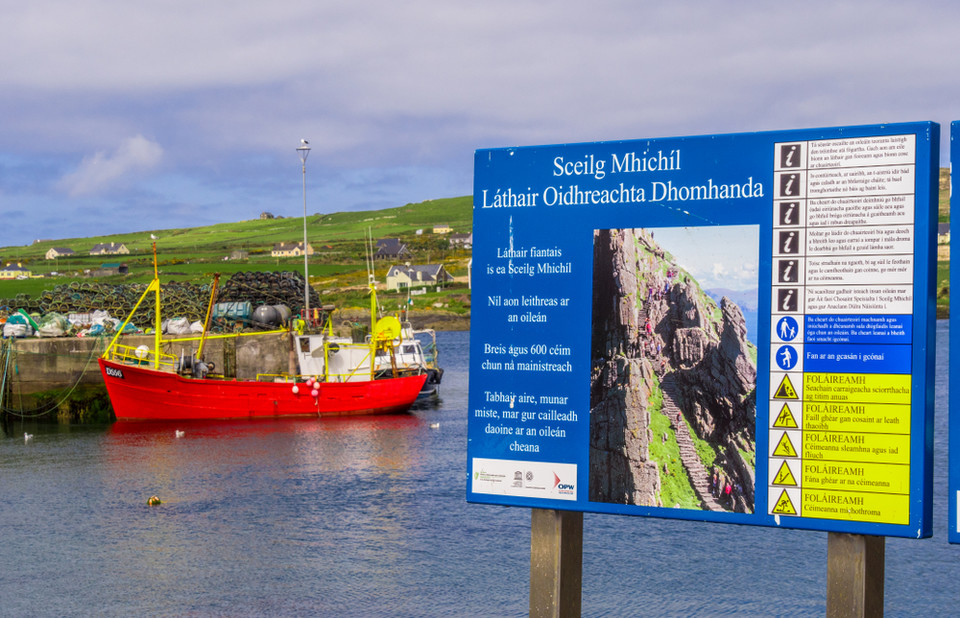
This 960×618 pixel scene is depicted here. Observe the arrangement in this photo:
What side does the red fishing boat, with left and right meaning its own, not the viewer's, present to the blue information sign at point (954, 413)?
left

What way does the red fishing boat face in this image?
to the viewer's left
